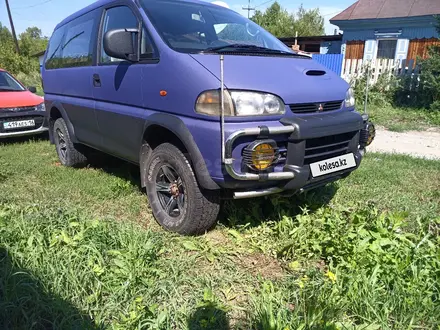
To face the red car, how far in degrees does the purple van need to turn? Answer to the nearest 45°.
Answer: approximately 180°

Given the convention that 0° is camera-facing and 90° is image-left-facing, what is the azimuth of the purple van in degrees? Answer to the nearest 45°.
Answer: approximately 315°

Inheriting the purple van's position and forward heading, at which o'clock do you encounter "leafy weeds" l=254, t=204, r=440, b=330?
The leafy weeds is roughly at 12 o'clock from the purple van.

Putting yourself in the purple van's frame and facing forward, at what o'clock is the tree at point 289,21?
The tree is roughly at 8 o'clock from the purple van.

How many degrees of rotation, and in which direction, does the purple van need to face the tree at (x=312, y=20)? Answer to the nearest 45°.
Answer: approximately 135° to its left

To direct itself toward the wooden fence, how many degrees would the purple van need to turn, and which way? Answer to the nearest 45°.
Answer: approximately 90° to its left

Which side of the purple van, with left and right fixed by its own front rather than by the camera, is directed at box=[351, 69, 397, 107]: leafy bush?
left
